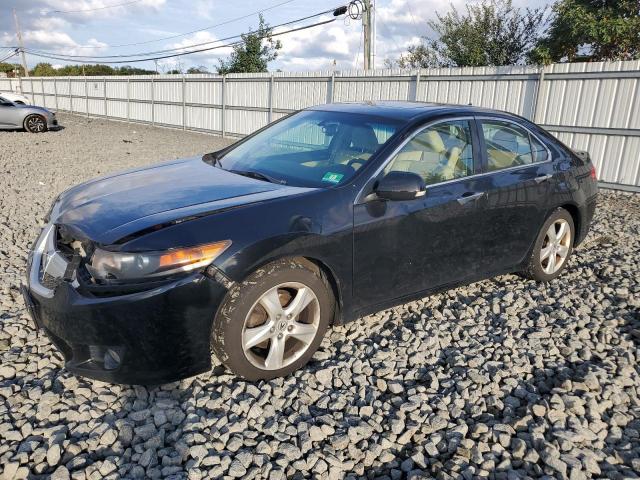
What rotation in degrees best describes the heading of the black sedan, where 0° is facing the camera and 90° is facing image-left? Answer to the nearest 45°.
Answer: approximately 45°

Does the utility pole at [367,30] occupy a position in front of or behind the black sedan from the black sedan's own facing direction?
behind

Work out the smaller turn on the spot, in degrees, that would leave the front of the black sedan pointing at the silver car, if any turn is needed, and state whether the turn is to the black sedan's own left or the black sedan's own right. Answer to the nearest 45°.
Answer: approximately 90° to the black sedan's own right
